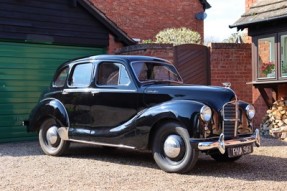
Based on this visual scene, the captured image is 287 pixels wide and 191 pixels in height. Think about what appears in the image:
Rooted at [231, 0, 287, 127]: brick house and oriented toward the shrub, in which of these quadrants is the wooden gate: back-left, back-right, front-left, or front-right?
front-left

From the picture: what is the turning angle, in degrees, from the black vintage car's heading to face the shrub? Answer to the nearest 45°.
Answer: approximately 135° to its left

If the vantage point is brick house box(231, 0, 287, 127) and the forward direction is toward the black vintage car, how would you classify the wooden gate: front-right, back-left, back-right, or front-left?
front-right

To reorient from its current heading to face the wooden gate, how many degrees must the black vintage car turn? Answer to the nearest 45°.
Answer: approximately 135° to its left

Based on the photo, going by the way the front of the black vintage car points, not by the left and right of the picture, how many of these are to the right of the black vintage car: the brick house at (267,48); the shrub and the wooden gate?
0

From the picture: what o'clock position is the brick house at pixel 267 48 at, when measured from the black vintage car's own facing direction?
The brick house is roughly at 9 o'clock from the black vintage car.
